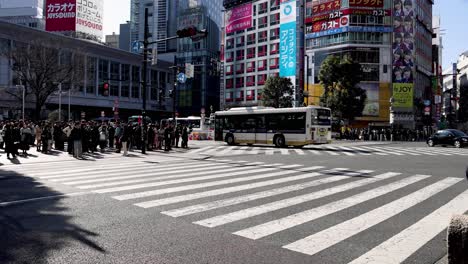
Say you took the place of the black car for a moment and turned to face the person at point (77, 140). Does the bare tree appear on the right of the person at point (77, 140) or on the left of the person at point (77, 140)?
right

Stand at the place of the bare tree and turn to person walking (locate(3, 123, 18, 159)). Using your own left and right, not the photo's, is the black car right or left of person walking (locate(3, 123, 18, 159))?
left

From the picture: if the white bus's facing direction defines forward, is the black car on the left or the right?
on its right
